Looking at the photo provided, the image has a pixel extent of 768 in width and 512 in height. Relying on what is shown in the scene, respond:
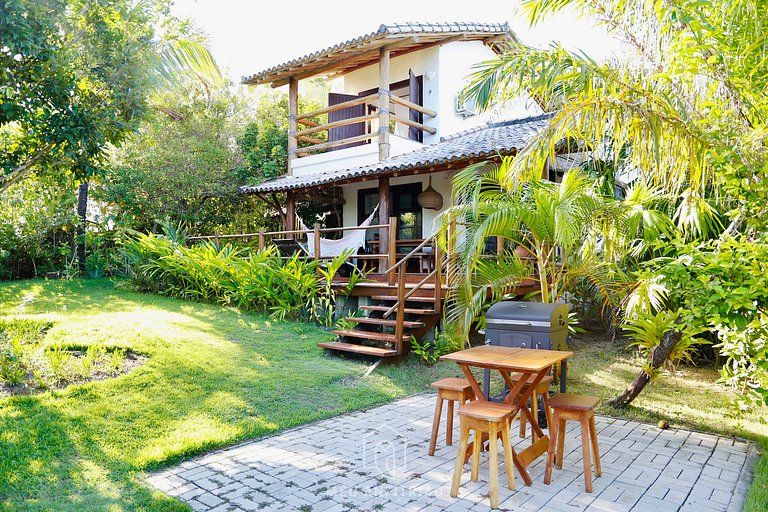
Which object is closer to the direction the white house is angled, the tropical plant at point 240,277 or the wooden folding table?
the tropical plant

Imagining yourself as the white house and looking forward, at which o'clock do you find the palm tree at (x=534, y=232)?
The palm tree is roughly at 10 o'clock from the white house.

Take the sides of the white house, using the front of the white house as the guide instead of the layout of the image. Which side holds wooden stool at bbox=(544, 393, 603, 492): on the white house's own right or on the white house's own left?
on the white house's own left

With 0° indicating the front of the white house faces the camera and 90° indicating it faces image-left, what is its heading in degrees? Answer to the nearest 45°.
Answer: approximately 45°

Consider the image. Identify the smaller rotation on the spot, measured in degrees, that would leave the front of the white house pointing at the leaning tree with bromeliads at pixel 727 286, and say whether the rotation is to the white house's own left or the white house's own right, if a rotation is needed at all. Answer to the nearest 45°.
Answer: approximately 45° to the white house's own left

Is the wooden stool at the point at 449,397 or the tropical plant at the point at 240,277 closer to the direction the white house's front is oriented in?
the tropical plant

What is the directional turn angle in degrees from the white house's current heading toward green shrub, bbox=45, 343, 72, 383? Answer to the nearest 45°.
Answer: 0° — it already faces it

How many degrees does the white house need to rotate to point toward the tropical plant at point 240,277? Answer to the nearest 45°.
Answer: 0° — it already faces it
